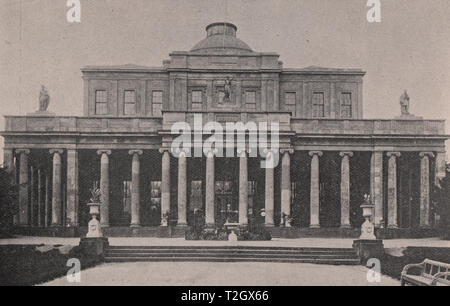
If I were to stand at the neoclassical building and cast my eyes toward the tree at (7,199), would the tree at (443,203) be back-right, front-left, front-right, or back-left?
back-left

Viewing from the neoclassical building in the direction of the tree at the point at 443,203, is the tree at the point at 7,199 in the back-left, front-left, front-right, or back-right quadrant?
back-right

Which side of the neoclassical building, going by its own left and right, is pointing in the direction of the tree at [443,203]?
left

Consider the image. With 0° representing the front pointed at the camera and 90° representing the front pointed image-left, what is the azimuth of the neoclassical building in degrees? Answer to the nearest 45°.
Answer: approximately 0°
